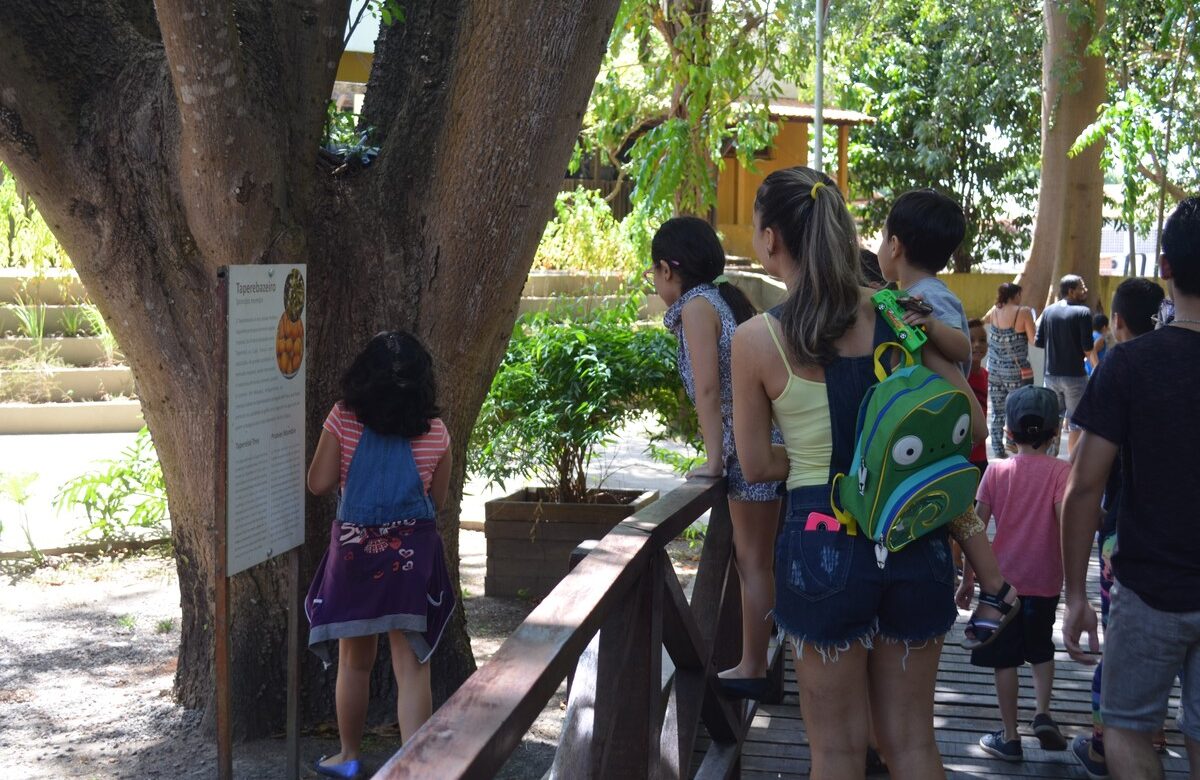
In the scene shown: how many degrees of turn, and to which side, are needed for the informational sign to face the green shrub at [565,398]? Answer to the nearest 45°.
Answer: approximately 90° to its left

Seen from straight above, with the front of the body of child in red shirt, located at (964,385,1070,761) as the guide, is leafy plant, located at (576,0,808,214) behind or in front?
in front

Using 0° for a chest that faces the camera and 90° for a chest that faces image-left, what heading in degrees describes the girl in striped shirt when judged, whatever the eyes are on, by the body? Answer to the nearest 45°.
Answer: approximately 180°

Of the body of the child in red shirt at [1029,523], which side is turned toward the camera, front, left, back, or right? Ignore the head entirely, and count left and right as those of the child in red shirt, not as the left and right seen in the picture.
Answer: back

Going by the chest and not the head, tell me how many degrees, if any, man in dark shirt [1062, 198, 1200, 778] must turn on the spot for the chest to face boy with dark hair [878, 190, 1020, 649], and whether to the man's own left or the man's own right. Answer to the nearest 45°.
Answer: approximately 45° to the man's own left

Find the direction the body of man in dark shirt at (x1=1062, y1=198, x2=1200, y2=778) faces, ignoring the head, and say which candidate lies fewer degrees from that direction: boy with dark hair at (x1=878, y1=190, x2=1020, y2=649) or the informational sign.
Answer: the boy with dark hair

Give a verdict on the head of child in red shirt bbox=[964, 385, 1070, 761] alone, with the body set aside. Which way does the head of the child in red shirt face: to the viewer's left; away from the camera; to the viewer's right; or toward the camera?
away from the camera

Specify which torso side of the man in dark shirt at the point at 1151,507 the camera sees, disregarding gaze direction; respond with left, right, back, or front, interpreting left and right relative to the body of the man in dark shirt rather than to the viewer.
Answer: back

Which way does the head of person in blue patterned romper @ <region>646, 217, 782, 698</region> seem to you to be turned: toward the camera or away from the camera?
away from the camera

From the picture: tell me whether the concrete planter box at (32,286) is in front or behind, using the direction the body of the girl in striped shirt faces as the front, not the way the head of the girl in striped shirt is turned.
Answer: in front

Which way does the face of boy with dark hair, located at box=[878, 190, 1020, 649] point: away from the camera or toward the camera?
away from the camera
